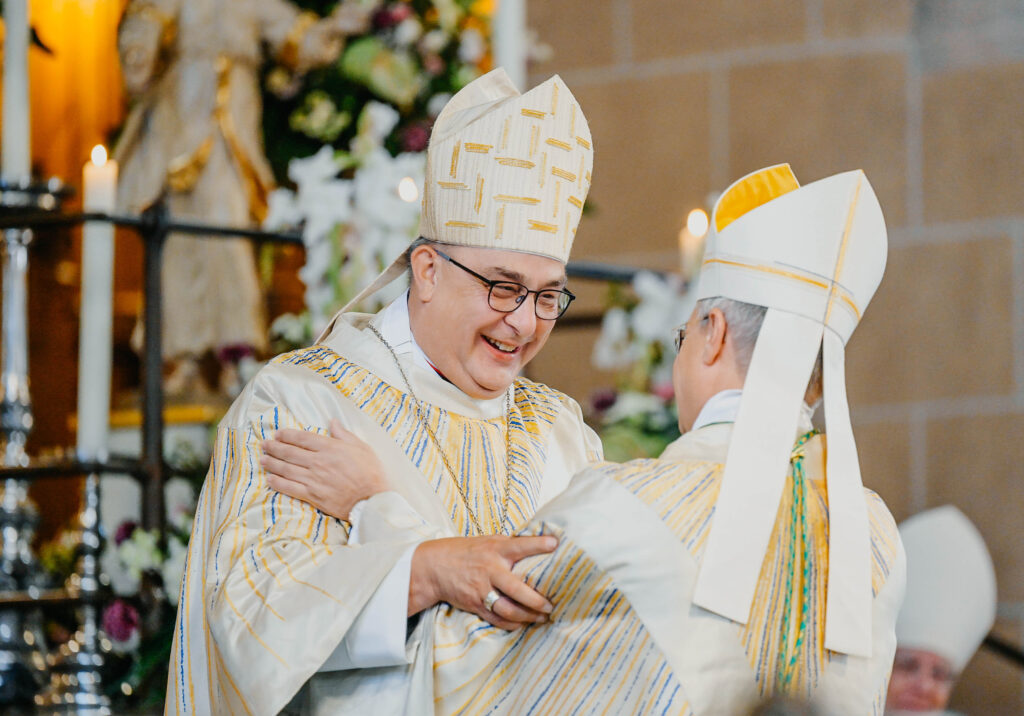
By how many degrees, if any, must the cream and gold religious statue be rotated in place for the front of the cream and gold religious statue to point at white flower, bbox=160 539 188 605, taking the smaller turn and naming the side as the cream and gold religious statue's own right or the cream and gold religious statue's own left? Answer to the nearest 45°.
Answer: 0° — it already faces it

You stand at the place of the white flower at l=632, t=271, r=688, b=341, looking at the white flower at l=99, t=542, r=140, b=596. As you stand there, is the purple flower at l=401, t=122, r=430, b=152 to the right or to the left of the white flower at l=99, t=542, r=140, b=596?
right

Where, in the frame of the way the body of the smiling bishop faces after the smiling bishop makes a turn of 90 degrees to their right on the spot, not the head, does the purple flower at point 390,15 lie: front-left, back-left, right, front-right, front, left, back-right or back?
back-right

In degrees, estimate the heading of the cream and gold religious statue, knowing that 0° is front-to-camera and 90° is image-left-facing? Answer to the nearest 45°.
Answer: approximately 0°

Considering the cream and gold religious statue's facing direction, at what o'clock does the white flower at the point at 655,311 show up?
The white flower is roughly at 10 o'clock from the cream and gold religious statue.

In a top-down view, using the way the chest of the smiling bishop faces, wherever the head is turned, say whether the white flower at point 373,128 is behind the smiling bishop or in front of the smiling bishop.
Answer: behind

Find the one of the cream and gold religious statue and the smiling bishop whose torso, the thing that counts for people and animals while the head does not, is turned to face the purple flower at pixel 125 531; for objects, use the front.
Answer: the cream and gold religious statue

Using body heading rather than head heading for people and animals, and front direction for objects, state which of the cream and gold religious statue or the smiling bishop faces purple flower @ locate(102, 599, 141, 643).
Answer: the cream and gold religious statue

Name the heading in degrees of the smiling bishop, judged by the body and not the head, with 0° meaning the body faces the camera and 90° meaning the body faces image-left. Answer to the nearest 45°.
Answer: approximately 315°
